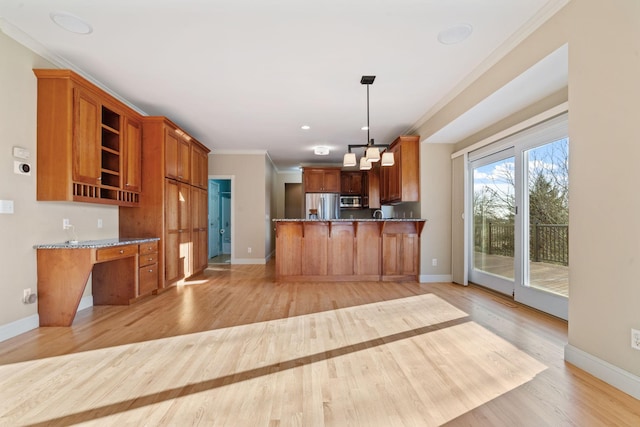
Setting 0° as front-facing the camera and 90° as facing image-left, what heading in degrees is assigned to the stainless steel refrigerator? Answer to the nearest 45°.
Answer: approximately 0°

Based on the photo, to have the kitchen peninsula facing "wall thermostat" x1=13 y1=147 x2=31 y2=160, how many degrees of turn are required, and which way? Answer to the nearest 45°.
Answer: approximately 45° to its right

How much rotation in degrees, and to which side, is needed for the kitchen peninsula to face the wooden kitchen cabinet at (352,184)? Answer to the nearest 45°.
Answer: approximately 180°

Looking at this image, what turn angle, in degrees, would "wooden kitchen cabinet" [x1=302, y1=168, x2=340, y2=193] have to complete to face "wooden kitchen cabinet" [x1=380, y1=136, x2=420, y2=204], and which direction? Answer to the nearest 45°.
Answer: approximately 45° to its left

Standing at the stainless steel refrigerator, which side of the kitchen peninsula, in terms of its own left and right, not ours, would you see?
back

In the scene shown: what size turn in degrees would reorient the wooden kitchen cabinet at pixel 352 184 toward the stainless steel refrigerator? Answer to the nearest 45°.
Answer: approximately 45° to its right

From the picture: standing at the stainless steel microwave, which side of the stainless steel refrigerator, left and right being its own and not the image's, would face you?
left

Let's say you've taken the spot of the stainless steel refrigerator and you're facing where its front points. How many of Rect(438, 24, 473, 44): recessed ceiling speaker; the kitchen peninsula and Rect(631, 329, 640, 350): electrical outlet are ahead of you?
3
